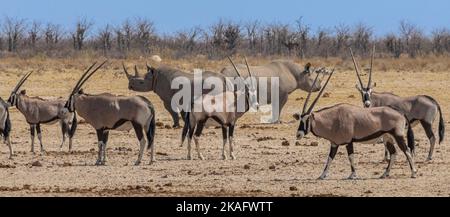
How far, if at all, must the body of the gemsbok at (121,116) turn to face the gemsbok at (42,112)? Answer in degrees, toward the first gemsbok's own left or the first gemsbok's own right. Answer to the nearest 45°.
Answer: approximately 45° to the first gemsbok's own right

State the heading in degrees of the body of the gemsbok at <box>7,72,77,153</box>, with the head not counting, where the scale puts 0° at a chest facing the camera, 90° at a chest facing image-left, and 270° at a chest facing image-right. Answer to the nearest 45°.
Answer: approximately 90°

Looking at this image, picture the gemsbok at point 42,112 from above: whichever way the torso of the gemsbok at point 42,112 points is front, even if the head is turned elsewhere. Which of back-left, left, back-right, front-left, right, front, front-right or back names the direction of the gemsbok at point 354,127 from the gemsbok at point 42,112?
back-left

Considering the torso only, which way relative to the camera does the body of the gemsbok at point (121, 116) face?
to the viewer's left

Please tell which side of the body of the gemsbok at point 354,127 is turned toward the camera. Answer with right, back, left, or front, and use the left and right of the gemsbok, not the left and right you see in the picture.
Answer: left

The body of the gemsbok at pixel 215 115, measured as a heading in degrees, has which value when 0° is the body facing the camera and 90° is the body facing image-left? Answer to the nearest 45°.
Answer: approximately 270°

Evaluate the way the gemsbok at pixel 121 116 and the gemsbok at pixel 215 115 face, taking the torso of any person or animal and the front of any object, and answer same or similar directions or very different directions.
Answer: very different directions

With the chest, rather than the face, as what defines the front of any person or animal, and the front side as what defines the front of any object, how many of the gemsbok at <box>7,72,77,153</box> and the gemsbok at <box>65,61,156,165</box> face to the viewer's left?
2

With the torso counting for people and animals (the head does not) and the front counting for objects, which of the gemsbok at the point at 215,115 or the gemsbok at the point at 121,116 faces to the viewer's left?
the gemsbok at the point at 121,116

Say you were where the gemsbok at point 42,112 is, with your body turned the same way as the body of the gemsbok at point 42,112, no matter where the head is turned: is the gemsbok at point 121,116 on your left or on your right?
on your left
